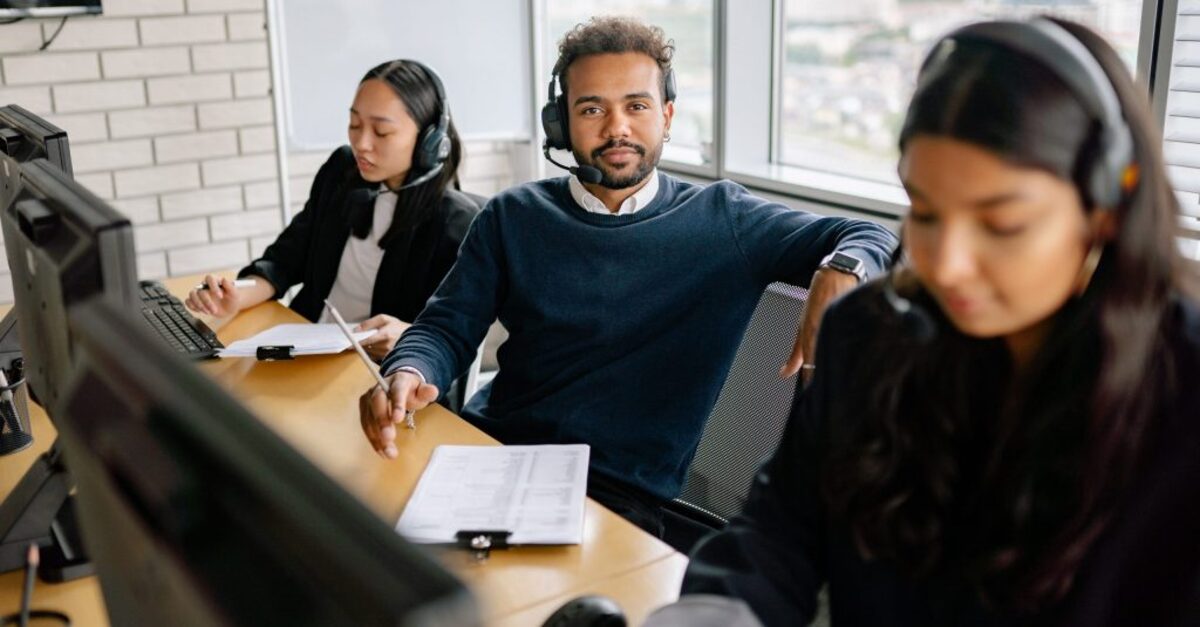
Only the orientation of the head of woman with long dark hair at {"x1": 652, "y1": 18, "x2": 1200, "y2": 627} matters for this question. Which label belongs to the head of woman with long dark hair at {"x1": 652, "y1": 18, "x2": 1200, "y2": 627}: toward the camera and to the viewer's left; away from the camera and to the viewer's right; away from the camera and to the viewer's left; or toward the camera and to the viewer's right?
toward the camera and to the viewer's left

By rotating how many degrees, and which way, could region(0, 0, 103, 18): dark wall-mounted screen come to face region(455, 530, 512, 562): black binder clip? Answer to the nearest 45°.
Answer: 0° — it already faces it

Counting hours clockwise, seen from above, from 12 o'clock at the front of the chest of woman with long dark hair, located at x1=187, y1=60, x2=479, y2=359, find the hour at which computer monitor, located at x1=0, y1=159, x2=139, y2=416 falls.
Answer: The computer monitor is roughly at 11 o'clock from the woman with long dark hair.

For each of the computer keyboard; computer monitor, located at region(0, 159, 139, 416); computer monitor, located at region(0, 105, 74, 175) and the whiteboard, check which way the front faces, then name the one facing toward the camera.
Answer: the whiteboard

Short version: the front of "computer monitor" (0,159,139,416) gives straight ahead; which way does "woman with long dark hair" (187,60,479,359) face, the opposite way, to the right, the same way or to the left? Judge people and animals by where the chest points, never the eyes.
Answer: the opposite way

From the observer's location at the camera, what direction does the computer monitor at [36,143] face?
facing away from the viewer and to the right of the viewer

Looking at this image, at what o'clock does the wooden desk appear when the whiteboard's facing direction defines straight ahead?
The wooden desk is roughly at 12 o'clock from the whiteboard.

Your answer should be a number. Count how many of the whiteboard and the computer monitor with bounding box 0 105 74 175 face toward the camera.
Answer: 1

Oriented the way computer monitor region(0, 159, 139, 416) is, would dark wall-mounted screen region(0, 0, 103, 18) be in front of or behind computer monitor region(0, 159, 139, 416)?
in front

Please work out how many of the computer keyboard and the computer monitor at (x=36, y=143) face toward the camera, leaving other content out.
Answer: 0

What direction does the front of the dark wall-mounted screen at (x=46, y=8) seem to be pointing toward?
toward the camera

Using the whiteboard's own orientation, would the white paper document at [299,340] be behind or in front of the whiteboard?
in front

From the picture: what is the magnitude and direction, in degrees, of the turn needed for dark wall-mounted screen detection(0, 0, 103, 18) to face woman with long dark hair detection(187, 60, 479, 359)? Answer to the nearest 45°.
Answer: approximately 45° to its left

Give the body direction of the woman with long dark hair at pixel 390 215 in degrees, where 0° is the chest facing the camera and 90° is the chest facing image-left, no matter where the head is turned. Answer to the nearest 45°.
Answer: approximately 45°

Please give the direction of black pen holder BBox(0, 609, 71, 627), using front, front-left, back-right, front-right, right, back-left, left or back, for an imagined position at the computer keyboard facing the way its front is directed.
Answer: back-right

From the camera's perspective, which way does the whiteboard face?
toward the camera

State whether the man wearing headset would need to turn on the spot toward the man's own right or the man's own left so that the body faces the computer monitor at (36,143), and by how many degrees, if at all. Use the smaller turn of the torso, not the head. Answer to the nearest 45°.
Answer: approximately 90° to the man's own right

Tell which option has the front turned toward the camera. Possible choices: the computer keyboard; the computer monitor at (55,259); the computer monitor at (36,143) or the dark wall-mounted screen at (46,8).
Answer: the dark wall-mounted screen
